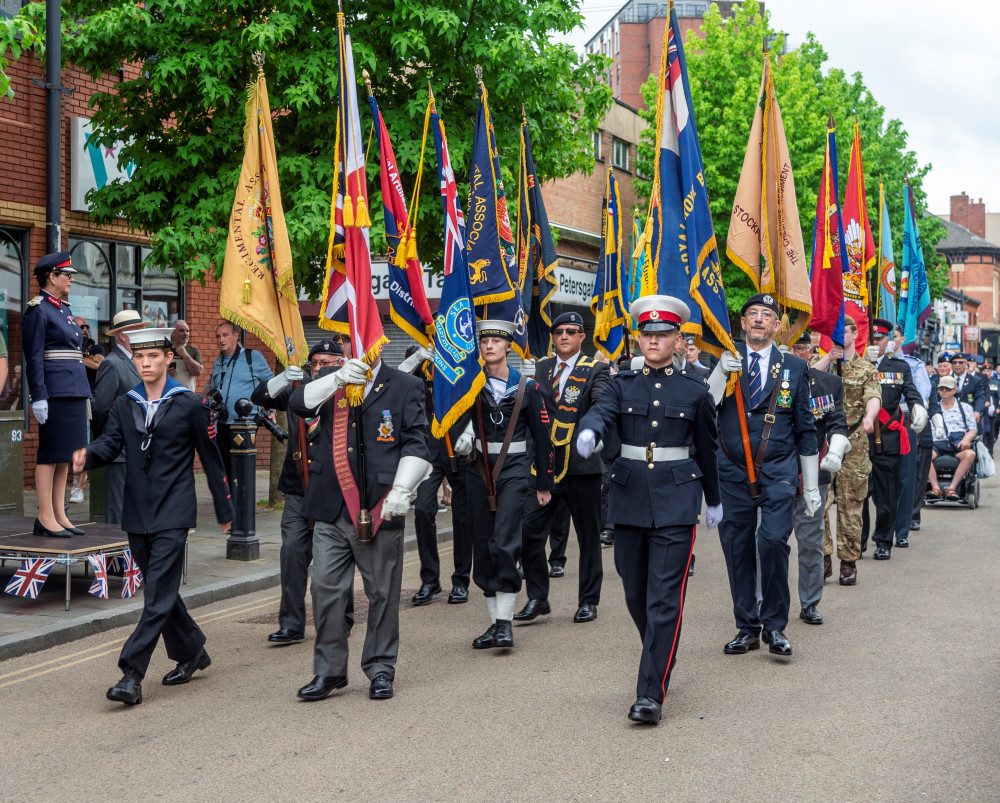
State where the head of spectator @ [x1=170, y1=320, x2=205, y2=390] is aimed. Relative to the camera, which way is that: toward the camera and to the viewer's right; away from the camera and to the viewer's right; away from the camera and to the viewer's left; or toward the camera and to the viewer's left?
toward the camera and to the viewer's right

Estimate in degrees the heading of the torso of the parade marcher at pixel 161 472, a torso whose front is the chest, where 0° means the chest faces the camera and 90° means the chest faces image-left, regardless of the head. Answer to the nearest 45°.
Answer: approximately 45°

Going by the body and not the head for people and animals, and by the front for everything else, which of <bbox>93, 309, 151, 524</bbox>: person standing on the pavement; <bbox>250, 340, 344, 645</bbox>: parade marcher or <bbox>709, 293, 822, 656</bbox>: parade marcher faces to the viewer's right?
<bbox>93, 309, 151, 524</bbox>: person standing on the pavement

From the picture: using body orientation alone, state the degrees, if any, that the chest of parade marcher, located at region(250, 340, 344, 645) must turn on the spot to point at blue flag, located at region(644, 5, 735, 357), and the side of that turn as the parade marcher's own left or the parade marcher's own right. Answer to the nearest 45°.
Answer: approximately 135° to the parade marcher's own left

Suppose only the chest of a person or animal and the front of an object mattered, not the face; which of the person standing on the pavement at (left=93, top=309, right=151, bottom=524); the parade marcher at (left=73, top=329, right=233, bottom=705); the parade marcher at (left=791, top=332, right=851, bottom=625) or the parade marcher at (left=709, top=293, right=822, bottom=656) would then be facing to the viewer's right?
the person standing on the pavement at (left=93, top=309, right=151, bottom=524)

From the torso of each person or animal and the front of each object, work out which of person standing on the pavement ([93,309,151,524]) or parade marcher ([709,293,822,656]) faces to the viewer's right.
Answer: person standing on the pavement ([93,309,151,524])

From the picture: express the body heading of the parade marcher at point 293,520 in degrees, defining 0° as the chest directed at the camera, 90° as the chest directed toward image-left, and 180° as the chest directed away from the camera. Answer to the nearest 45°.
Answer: approximately 45°

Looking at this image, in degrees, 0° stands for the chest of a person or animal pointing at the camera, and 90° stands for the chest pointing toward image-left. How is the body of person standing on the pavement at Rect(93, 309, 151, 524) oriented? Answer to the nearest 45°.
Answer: approximately 270°

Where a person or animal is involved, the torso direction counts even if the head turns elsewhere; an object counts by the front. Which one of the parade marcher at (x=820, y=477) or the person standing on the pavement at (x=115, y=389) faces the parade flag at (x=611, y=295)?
the person standing on the pavement at (x=115, y=389)

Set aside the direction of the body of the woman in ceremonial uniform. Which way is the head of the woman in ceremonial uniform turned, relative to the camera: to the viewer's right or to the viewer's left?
to the viewer's right

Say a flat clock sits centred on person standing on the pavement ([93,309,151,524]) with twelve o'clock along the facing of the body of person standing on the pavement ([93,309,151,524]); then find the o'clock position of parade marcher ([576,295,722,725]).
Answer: parade marcher ([576,295,722,725]) is roughly at 2 o'clock from person standing on the pavement ([93,309,151,524]).

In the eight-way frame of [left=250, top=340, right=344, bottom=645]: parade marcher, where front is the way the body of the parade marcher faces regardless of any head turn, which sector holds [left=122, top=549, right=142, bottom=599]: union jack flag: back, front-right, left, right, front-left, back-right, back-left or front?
right

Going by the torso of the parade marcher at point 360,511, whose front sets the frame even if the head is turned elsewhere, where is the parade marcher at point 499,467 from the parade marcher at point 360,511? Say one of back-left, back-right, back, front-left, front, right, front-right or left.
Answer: back-left
